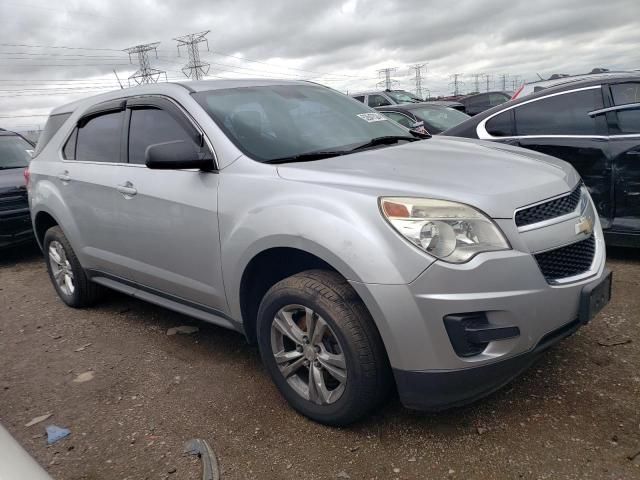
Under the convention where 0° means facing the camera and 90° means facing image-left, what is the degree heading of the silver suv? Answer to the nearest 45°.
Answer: approximately 315°

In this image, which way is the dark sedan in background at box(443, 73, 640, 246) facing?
to the viewer's right

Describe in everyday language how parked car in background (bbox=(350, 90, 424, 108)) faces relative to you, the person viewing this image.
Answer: facing the viewer and to the right of the viewer

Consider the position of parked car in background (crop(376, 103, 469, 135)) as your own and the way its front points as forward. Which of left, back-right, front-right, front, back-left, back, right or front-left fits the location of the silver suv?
front-right

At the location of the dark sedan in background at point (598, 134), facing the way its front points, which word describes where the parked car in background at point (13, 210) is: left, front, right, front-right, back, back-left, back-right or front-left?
back

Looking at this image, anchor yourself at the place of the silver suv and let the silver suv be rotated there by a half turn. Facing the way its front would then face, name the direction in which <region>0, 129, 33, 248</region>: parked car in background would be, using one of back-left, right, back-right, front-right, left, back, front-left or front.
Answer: front

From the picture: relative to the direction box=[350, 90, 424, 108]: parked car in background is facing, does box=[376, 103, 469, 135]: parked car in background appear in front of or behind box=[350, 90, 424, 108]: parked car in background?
in front
